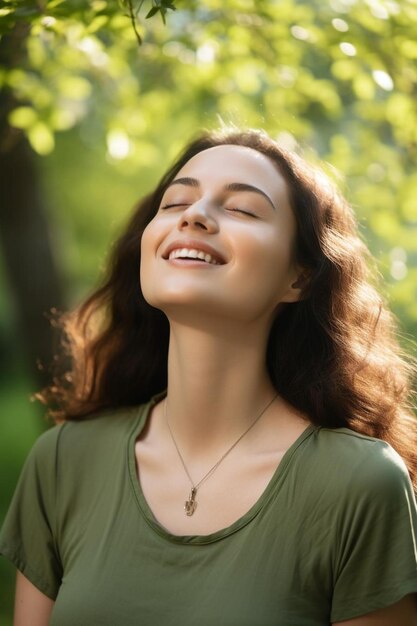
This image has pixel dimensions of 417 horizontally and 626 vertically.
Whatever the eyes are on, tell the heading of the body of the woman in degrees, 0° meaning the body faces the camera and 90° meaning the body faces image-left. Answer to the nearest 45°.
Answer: approximately 0°
